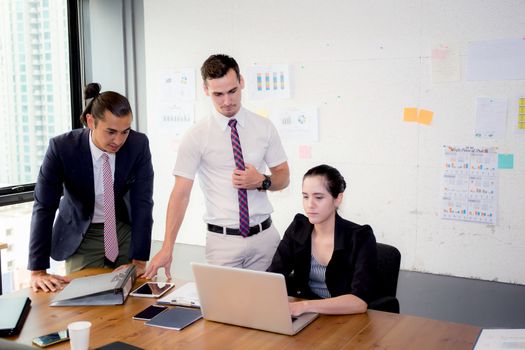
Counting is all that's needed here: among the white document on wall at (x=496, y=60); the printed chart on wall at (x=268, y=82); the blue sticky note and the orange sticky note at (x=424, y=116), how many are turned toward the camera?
4

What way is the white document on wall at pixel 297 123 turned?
toward the camera

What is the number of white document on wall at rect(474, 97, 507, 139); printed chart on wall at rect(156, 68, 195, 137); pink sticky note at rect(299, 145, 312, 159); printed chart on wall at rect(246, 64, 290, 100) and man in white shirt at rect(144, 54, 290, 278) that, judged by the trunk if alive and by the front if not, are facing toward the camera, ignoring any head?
5

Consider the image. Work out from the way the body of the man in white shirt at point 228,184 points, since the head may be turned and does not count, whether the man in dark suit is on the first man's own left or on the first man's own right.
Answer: on the first man's own right

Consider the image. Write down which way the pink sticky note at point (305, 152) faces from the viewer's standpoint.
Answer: facing the viewer

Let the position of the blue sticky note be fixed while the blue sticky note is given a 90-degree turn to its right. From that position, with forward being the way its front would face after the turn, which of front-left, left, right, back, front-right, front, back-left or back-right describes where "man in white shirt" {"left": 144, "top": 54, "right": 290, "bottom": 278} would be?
front-left

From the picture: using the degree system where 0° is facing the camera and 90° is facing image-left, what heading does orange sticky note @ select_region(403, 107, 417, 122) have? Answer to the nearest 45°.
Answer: approximately 0°

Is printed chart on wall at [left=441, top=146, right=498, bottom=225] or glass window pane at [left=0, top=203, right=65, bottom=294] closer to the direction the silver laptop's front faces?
the printed chart on wall

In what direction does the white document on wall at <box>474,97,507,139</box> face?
toward the camera

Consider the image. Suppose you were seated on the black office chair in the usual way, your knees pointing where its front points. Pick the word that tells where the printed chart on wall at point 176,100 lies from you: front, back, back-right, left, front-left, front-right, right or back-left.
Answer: right

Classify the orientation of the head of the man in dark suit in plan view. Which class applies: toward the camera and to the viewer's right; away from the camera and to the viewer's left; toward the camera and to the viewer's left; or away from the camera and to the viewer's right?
toward the camera and to the viewer's right

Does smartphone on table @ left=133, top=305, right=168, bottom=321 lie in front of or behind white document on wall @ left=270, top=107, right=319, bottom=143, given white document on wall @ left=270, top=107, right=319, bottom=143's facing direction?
in front

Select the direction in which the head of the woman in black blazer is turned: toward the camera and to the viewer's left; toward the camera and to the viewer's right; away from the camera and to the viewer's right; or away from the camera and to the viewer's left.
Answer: toward the camera and to the viewer's left

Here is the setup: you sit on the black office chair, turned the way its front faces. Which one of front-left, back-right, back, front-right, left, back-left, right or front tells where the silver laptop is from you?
front

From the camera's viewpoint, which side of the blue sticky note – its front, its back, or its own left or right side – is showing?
front

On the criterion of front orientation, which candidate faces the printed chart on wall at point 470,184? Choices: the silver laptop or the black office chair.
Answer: the silver laptop
